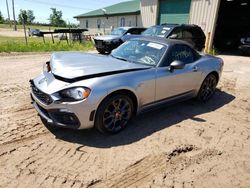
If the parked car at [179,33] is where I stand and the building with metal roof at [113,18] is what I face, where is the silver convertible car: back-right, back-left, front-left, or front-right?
back-left

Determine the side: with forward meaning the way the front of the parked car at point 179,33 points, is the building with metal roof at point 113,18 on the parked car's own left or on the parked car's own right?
on the parked car's own right

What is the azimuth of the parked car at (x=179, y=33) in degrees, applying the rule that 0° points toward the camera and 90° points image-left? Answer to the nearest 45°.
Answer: approximately 45°

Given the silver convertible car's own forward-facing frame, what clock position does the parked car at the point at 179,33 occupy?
The parked car is roughly at 5 o'clock from the silver convertible car.

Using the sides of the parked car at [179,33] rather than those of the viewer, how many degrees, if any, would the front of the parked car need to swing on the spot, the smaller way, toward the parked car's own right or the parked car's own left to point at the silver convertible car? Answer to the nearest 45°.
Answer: approximately 45° to the parked car's own left

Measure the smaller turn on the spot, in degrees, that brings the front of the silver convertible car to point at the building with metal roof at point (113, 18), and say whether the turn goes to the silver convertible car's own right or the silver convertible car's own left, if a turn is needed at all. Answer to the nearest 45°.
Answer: approximately 135° to the silver convertible car's own right
